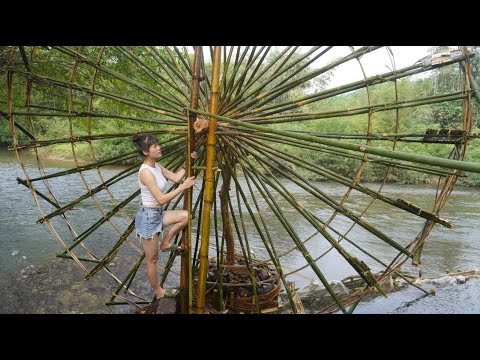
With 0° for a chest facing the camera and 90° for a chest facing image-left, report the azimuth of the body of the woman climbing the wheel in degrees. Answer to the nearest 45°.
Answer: approximately 270°
